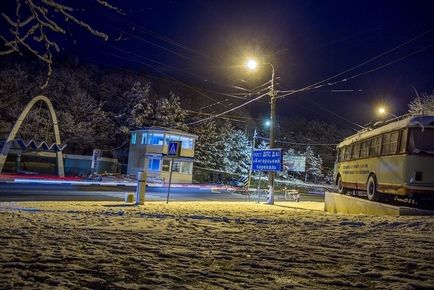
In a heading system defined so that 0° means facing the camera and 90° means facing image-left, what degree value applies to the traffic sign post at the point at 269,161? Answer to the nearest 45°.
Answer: approximately 0°

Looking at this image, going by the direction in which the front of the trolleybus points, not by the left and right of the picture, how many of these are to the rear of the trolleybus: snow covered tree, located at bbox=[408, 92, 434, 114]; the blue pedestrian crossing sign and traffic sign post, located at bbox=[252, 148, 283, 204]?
0

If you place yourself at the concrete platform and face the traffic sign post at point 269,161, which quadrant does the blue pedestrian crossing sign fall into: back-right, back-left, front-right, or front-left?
front-left

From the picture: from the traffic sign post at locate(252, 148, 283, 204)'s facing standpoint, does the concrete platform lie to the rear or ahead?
ahead

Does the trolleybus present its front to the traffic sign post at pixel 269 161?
yes

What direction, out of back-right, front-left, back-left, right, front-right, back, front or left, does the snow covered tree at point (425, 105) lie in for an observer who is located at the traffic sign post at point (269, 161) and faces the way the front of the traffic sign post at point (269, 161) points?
back-left

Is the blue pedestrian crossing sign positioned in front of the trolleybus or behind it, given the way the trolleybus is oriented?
in front

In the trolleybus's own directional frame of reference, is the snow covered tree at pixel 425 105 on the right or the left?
on its right
